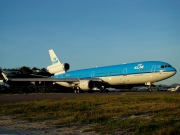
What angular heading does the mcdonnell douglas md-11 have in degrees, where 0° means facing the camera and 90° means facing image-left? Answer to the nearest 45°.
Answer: approximately 315°
